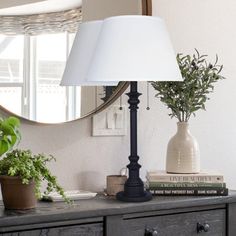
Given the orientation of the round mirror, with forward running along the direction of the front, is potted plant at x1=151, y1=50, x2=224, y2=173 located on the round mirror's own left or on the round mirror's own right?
on the round mirror's own left

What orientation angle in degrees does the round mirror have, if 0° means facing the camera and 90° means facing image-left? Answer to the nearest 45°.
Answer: approximately 0°
